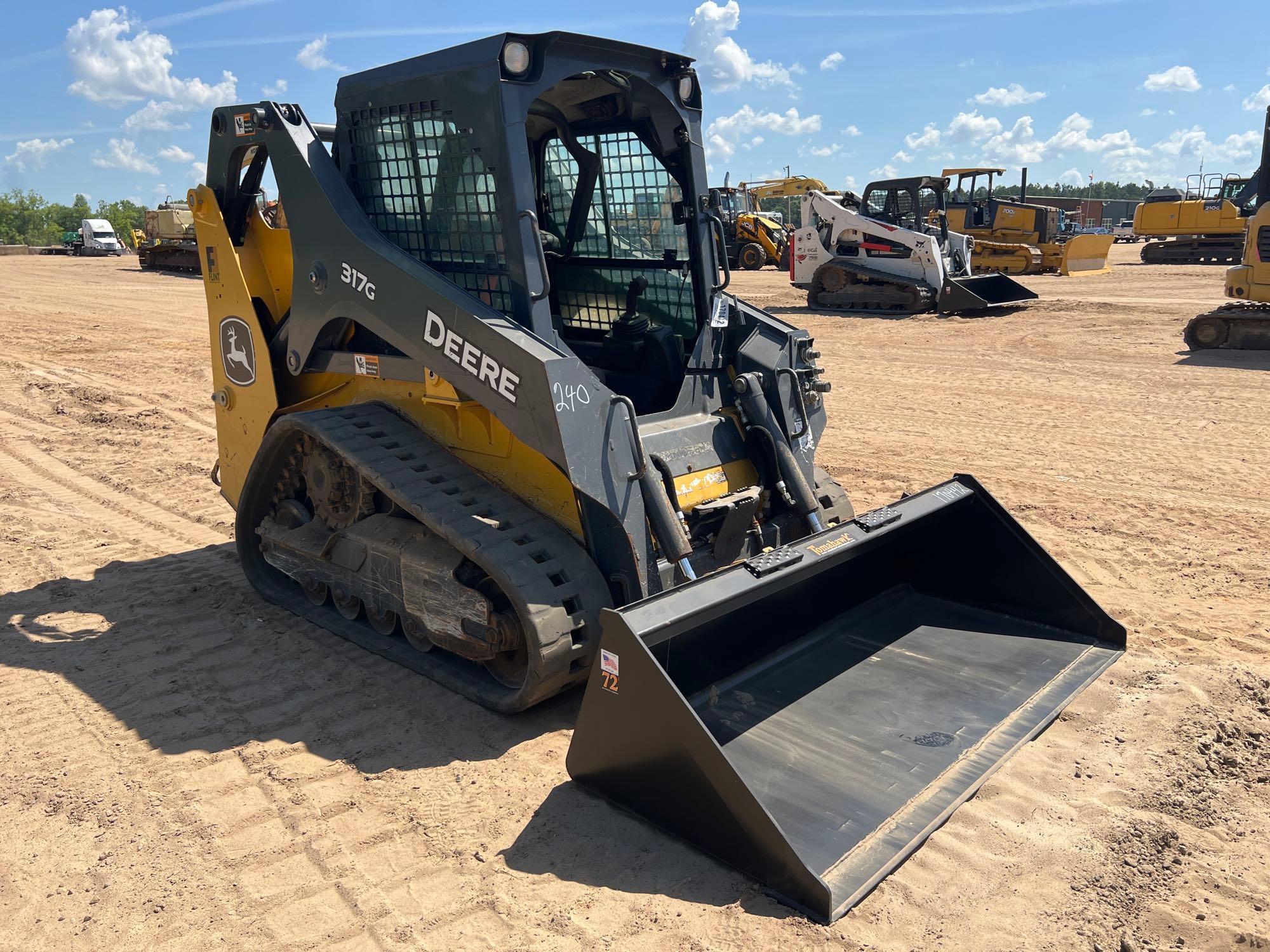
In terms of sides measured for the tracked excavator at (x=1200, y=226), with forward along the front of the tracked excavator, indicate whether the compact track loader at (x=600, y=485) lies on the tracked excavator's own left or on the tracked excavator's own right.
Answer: on the tracked excavator's own right

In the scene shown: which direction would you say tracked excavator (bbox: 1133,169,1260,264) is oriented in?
to the viewer's right

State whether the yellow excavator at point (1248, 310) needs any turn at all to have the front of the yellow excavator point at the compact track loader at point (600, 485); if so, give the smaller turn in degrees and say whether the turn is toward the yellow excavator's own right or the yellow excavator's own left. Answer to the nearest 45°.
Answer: approximately 90° to the yellow excavator's own right

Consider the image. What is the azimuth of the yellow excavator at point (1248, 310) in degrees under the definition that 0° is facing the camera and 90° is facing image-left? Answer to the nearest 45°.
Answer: approximately 270°

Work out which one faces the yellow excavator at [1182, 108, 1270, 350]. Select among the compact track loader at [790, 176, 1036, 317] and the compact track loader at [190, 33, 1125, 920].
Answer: the compact track loader at [790, 176, 1036, 317]

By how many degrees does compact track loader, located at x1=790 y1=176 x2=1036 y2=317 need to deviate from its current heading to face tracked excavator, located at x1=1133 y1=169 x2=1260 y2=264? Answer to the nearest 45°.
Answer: approximately 90° to its left

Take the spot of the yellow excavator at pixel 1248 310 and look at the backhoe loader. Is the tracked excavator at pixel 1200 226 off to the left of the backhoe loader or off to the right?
right

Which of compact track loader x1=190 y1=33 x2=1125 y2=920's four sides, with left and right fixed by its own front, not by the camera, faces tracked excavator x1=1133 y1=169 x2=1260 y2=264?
left
